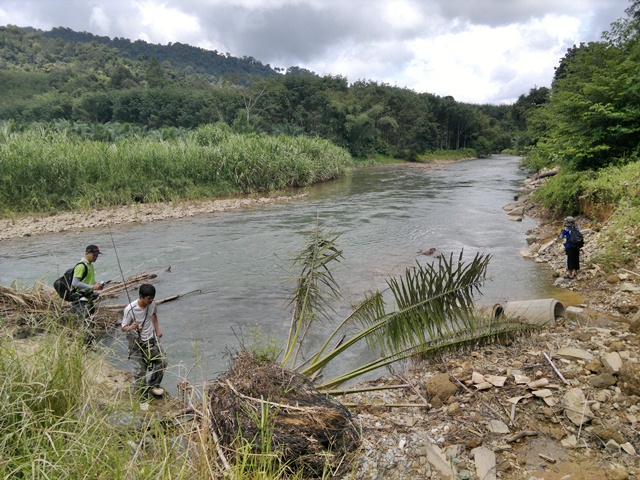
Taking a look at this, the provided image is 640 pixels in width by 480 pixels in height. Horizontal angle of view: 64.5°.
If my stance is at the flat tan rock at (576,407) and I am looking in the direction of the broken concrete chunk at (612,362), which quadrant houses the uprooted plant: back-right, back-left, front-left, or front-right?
back-left

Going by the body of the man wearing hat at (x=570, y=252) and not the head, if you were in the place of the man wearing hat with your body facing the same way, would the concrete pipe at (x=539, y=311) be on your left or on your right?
on your left

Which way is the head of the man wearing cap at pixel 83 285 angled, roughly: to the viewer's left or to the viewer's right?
to the viewer's right

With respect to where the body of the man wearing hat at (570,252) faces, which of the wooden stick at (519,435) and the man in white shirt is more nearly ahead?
the man in white shirt

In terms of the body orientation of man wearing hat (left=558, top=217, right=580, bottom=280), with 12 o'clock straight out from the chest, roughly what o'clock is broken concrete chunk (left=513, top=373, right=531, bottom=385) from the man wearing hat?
The broken concrete chunk is roughly at 9 o'clock from the man wearing hat.

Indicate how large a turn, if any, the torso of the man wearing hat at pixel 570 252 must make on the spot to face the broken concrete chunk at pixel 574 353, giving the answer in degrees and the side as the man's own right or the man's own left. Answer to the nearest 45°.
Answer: approximately 90° to the man's own left

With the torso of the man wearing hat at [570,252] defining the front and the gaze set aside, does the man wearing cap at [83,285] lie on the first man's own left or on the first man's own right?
on the first man's own left

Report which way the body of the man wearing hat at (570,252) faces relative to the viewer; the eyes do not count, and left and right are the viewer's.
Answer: facing to the left of the viewer
